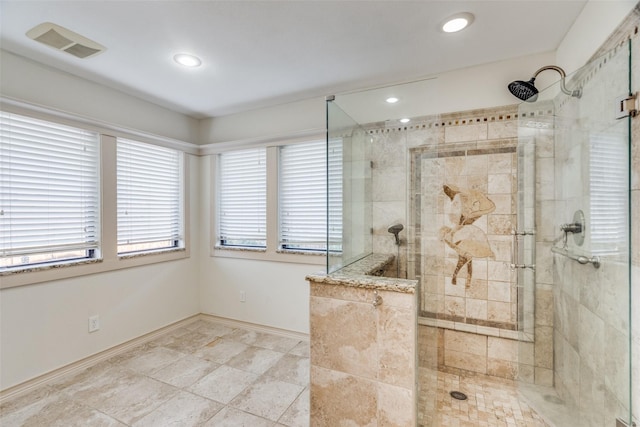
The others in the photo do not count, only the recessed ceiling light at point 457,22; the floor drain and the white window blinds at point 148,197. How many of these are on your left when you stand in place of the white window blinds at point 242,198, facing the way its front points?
2

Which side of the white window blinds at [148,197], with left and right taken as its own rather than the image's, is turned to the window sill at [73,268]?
right

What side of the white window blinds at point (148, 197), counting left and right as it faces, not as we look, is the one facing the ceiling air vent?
right

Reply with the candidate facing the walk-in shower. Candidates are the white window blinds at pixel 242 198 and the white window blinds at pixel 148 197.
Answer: the white window blinds at pixel 148 197

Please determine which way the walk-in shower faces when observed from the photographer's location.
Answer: facing the viewer

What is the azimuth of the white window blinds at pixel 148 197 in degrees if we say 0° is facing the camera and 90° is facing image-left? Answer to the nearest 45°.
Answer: approximately 315°

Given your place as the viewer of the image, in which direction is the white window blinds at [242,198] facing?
facing the viewer and to the left of the viewer

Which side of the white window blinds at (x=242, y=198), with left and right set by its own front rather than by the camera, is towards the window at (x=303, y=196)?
left

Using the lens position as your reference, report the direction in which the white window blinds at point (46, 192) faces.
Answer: facing the viewer and to the right of the viewer

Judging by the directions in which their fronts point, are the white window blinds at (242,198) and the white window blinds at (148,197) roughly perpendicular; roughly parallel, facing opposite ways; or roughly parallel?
roughly perpendicular

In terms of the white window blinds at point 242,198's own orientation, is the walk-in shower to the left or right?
on its left

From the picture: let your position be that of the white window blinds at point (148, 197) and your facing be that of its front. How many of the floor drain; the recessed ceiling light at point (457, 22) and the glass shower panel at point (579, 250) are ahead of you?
3

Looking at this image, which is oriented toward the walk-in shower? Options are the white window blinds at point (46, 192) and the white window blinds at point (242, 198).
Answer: the white window blinds at point (46, 192)

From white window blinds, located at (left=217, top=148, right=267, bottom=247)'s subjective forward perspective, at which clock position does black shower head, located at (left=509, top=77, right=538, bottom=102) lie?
The black shower head is roughly at 9 o'clock from the white window blinds.
